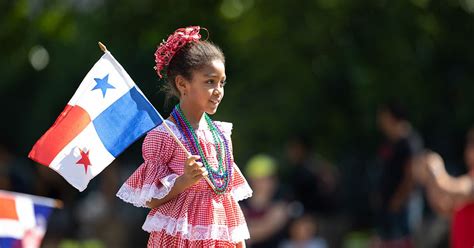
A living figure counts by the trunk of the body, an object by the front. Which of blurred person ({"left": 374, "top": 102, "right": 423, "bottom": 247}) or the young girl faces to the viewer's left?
the blurred person

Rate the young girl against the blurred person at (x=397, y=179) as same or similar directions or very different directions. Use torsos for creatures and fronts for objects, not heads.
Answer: very different directions

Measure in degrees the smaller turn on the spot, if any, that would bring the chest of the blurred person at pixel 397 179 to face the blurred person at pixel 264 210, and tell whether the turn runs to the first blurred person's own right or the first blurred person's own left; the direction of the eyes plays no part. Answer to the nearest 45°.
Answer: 0° — they already face them

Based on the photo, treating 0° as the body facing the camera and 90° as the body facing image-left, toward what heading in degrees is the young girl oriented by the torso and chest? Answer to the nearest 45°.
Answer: approximately 315°

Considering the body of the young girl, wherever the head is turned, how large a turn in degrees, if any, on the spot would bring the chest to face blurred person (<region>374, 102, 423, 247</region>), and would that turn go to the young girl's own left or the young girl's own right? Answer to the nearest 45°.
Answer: approximately 90° to the young girl's own left

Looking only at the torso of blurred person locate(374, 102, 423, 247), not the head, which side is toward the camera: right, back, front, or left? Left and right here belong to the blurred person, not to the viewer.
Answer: left
